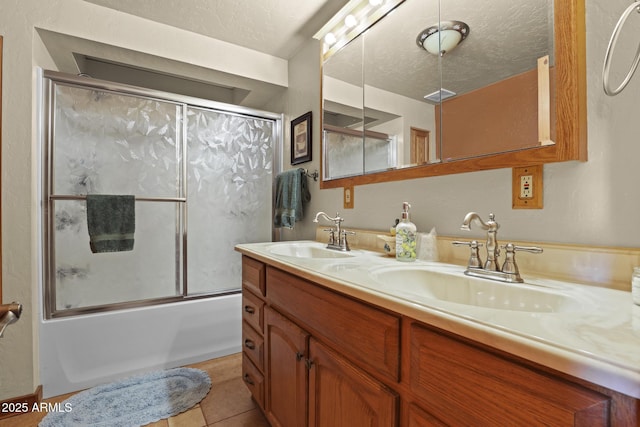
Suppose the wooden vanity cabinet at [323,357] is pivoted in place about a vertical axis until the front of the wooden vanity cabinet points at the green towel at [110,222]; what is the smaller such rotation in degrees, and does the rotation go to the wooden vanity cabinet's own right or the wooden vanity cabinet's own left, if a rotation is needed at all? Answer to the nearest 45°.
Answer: approximately 90° to the wooden vanity cabinet's own right

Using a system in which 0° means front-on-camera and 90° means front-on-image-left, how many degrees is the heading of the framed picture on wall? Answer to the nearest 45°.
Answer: approximately 45°

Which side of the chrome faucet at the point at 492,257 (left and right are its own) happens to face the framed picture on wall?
right

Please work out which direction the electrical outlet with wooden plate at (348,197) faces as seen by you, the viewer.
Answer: facing the viewer and to the left of the viewer

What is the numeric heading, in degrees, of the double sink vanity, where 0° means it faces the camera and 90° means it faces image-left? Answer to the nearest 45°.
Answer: approximately 45°

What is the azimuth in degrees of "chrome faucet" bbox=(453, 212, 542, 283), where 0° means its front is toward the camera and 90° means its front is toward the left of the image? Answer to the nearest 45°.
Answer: approximately 45°

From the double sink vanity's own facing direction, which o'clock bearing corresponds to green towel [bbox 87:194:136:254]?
The green towel is roughly at 2 o'clock from the double sink vanity.
